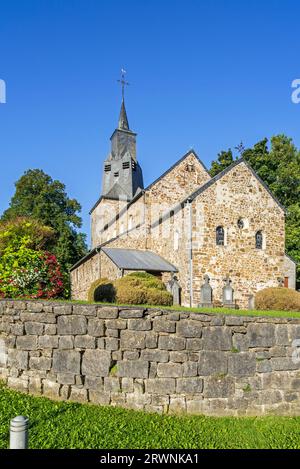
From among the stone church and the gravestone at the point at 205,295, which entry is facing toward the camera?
the gravestone

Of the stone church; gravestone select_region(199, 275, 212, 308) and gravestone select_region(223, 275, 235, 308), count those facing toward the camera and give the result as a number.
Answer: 2

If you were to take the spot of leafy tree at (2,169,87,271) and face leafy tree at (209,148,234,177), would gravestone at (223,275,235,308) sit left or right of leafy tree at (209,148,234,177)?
right

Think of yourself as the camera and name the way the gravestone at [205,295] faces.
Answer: facing the viewer

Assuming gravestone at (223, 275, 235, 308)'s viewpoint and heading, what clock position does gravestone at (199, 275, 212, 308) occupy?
gravestone at (199, 275, 212, 308) is roughly at 2 o'clock from gravestone at (223, 275, 235, 308).

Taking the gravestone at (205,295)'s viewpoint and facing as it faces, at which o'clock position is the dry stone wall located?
The dry stone wall is roughly at 12 o'clock from the gravestone.

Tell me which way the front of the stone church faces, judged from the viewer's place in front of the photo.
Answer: facing away from the viewer and to the left of the viewer

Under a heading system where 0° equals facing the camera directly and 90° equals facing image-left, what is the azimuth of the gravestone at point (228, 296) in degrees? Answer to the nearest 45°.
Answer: approximately 0°

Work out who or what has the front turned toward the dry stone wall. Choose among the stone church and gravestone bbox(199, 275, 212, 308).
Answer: the gravestone

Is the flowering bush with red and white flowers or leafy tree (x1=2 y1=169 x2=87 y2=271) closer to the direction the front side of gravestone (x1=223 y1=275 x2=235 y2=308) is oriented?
the flowering bush with red and white flowers
